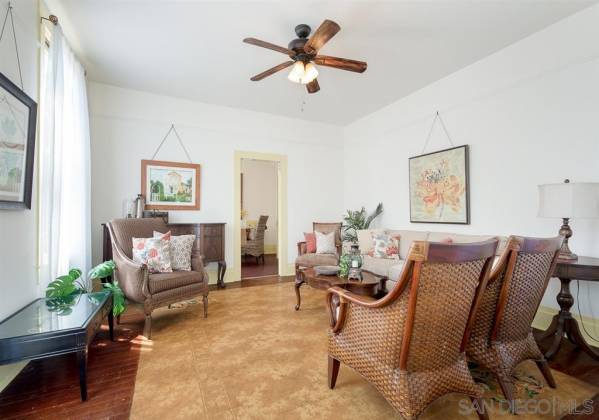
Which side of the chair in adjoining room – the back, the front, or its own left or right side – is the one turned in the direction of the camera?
left

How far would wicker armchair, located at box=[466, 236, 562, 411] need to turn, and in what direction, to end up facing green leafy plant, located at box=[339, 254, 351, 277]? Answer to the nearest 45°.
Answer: approximately 45° to its left

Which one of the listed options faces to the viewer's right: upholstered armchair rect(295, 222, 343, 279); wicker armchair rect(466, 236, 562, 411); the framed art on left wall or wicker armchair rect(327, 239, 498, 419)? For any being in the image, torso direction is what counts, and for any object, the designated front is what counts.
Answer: the framed art on left wall

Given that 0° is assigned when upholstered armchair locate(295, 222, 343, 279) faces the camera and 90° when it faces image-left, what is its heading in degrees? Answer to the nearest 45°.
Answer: approximately 45°

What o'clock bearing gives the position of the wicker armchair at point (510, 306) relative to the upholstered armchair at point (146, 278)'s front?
The wicker armchair is roughly at 12 o'clock from the upholstered armchair.

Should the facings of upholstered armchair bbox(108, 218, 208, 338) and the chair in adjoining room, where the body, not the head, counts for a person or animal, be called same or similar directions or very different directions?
very different directions

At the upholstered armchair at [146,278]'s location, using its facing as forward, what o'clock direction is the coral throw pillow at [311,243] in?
The coral throw pillow is roughly at 10 o'clock from the upholstered armchair.

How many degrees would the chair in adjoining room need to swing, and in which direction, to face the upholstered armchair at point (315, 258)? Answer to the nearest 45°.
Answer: approximately 90° to its left

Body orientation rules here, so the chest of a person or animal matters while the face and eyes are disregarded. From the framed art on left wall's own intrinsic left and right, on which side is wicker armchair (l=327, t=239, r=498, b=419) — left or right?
on its right

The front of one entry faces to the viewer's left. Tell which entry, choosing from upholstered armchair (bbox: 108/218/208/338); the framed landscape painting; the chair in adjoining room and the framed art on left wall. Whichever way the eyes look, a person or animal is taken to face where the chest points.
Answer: the chair in adjoining room

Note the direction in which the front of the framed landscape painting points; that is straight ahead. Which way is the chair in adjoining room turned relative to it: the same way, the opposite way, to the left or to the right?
to the right

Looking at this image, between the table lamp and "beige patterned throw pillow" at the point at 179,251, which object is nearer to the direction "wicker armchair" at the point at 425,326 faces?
the beige patterned throw pillow

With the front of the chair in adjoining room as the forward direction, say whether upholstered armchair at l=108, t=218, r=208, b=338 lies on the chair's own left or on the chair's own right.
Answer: on the chair's own left
